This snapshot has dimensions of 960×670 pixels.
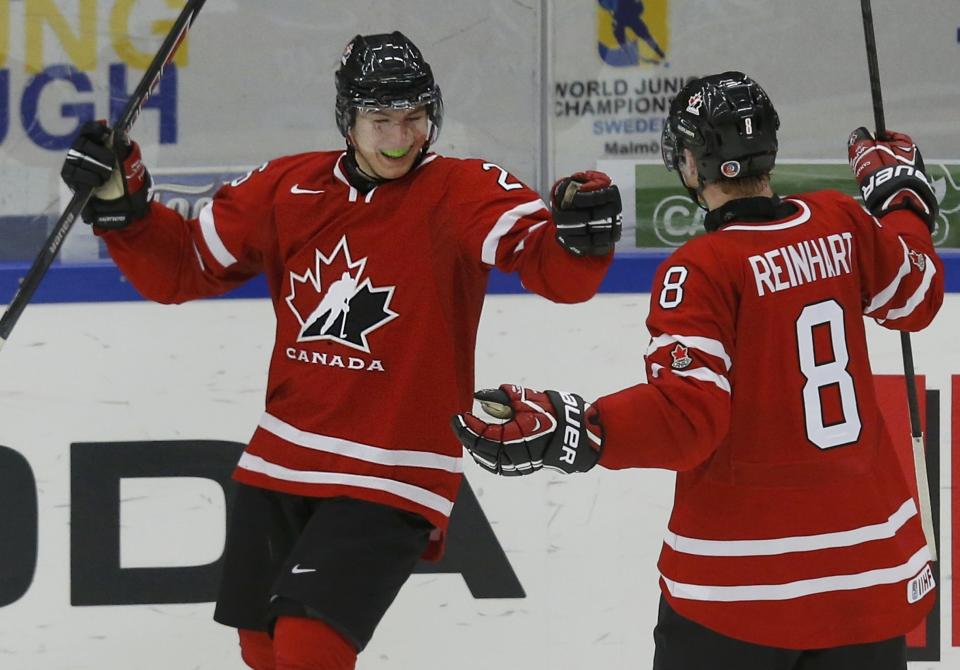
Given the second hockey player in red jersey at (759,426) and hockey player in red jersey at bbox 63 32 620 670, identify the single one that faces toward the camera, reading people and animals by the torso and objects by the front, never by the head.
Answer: the hockey player in red jersey

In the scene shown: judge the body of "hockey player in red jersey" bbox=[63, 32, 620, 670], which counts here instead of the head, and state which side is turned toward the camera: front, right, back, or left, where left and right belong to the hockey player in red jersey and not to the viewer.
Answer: front

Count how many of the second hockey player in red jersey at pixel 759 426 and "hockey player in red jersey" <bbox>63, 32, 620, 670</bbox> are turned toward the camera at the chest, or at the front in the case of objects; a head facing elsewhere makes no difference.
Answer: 1

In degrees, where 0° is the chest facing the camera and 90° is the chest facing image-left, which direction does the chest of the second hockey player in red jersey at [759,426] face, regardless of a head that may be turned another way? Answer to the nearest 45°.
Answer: approximately 135°

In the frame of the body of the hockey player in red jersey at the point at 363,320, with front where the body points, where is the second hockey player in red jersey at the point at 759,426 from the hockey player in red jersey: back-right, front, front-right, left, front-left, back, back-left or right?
front-left

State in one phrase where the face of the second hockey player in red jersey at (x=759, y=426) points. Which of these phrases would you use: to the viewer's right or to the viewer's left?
to the viewer's left

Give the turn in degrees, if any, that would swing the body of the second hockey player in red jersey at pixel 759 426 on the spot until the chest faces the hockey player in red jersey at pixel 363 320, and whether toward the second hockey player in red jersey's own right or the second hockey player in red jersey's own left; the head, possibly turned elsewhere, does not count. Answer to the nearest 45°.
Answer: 0° — they already face them
